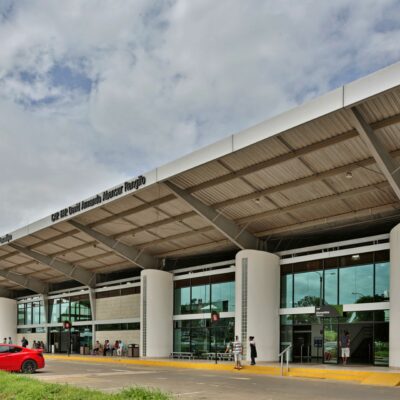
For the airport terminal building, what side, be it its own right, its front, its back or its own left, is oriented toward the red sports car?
front

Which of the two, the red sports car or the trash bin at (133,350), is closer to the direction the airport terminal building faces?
the red sports car

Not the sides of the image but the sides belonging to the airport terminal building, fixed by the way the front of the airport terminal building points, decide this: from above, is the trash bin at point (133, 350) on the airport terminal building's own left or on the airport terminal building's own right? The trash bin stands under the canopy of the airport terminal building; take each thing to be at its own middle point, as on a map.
on the airport terminal building's own right
